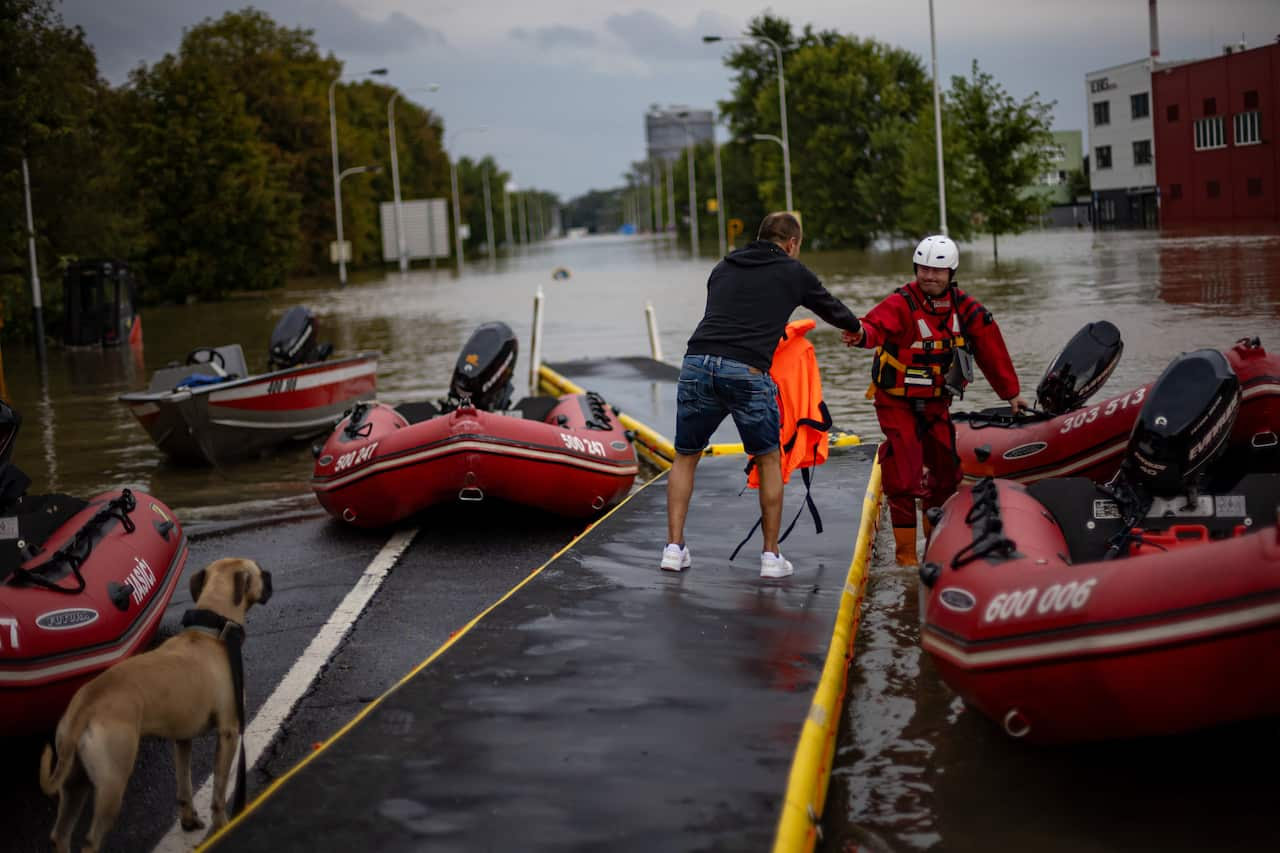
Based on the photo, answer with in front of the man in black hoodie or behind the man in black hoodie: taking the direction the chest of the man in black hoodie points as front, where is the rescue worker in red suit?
in front

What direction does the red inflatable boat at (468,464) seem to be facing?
toward the camera

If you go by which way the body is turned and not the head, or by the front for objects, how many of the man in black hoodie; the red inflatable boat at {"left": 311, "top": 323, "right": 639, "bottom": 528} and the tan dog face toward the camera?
1

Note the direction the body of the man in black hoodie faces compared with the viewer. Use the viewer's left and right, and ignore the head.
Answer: facing away from the viewer and to the right of the viewer

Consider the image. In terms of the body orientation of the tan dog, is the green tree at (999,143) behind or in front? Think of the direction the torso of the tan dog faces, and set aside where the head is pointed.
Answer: in front

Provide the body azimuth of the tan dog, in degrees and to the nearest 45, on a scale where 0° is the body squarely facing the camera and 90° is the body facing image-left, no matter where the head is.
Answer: approximately 225°

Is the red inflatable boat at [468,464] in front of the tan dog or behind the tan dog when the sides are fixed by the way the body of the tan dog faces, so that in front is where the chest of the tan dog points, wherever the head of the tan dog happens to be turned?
in front

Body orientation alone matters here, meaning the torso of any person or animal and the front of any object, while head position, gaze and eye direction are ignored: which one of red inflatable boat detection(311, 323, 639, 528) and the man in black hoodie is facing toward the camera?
the red inflatable boat

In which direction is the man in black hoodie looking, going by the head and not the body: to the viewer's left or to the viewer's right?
to the viewer's right

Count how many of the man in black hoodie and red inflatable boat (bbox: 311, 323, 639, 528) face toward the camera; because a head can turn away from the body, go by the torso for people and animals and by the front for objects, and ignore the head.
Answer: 1

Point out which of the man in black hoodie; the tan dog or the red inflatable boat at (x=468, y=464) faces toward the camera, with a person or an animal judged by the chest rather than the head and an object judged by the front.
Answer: the red inflatable boat
